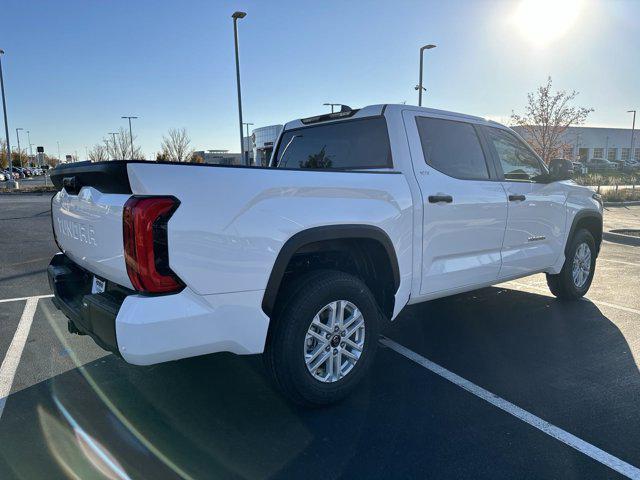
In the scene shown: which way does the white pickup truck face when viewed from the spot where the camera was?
facing away from the viewer and to the right of the viewer
